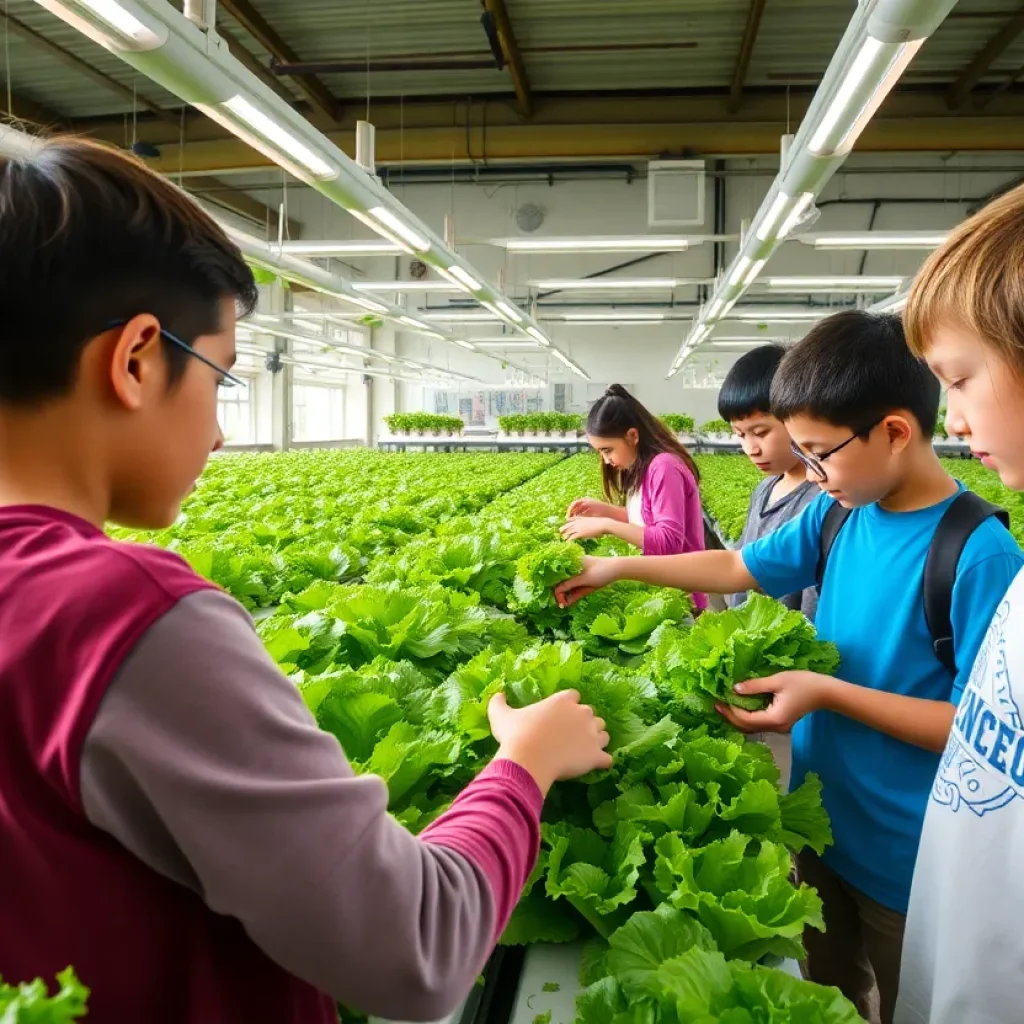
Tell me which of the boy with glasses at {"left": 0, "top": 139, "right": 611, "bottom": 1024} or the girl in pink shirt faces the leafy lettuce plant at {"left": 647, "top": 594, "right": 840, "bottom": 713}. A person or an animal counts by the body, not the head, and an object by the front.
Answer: the boy with glasses

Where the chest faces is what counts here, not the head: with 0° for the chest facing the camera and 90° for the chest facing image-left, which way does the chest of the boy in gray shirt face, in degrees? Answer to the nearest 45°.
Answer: approximately 45°

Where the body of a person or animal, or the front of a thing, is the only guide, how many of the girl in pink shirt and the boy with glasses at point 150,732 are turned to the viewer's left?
1

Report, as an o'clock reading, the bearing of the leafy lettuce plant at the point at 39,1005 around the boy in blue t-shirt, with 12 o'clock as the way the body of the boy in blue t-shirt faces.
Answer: The leafy lettuce plant is roughly at 11 o'clock from the boy in blue t-shirt.

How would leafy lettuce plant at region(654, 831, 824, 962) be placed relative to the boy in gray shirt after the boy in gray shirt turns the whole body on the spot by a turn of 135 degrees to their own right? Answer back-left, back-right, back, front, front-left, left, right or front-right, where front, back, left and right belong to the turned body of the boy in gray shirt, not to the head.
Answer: back

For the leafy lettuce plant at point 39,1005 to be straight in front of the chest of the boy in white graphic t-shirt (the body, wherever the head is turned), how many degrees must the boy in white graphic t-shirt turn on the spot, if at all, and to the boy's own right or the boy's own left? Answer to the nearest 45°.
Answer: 0° — they already face it

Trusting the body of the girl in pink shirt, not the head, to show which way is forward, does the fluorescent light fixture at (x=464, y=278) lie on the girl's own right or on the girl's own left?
on the girl's own right

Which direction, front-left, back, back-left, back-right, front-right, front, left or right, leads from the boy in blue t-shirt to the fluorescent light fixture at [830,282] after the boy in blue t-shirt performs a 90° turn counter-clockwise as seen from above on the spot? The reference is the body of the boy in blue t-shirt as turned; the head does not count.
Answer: back-left

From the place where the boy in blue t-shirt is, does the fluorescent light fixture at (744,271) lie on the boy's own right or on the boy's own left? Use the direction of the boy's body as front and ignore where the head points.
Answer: on the boy's own right

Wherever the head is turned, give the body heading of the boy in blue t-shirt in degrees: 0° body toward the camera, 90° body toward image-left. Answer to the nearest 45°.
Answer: approximately 45°

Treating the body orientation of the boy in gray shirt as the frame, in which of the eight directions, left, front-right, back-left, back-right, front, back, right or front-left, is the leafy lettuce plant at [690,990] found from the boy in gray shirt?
front-left

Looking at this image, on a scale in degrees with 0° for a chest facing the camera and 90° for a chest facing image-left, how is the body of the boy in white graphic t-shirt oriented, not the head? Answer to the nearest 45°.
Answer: approximately 45°

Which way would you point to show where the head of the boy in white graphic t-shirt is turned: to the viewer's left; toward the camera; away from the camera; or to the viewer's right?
to the viewer's left

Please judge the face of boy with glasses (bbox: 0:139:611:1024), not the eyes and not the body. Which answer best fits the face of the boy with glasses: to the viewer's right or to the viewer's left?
to the viewer's right

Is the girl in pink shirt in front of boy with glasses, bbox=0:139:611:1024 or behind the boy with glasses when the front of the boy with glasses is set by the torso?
in front

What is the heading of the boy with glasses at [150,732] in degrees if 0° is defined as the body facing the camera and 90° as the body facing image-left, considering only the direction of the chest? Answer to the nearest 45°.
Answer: approximately 225°

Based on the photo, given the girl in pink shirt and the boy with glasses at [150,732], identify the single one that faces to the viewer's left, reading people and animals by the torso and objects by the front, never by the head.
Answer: the girl in pink shirt
